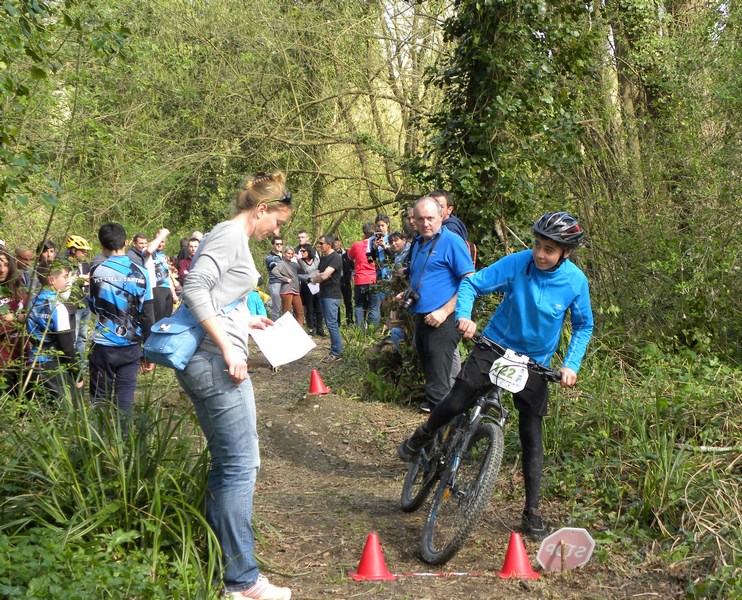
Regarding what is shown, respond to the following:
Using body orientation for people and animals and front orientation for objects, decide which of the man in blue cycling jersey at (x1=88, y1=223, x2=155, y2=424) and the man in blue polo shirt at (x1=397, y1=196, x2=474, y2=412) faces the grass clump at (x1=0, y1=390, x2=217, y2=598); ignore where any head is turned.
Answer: the man in blue polo shirt

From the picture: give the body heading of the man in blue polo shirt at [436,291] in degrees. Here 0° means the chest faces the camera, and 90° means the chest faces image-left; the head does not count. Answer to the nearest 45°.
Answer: approximately 45°

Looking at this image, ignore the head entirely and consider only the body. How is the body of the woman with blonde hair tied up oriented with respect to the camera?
to the viewer's right

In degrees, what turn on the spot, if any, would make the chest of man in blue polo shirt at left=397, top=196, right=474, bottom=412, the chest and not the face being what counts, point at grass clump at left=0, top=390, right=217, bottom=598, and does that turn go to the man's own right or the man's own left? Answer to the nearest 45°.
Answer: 0° — they already face it

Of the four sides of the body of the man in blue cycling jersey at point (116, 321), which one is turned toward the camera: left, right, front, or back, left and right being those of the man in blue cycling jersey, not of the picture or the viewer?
back

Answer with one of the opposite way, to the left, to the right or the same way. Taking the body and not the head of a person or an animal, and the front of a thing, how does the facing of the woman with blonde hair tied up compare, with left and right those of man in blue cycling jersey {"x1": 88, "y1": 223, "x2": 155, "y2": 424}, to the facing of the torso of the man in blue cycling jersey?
to the right

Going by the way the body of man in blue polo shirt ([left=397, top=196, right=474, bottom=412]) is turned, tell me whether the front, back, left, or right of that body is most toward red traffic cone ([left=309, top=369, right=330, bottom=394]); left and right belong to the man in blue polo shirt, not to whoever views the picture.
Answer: right

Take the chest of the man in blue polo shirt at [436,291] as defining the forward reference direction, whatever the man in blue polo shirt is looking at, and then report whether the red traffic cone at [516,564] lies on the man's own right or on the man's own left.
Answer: on the man's own left

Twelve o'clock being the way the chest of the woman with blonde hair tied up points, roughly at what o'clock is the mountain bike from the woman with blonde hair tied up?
The mountain bike is roughly at 11 o'clock from the woman with blonde hair tied up.

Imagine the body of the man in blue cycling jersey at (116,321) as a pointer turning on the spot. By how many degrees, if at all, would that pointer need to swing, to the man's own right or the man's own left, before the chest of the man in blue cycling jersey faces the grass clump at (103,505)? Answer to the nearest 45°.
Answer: approximately 180°

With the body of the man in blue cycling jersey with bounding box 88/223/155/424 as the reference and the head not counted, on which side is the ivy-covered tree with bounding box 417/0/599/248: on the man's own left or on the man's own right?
on the man's own right
